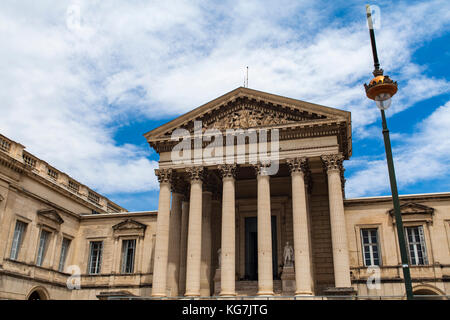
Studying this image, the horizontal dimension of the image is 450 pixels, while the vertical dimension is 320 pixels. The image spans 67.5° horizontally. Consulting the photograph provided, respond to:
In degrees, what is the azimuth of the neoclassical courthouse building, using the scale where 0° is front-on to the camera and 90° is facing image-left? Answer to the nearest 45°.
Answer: approximately 0°

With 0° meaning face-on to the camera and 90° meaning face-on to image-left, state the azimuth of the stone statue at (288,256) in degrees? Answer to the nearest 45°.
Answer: approximately 0°
